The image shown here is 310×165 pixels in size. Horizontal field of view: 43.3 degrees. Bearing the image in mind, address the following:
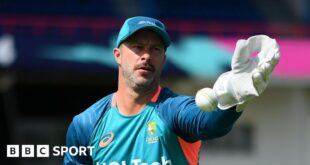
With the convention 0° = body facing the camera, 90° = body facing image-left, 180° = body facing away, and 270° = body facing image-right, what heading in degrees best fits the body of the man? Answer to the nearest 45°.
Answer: approximately 0°

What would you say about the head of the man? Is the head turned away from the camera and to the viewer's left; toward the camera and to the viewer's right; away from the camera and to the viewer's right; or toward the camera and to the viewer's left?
toward the camera and to the viewer's right
